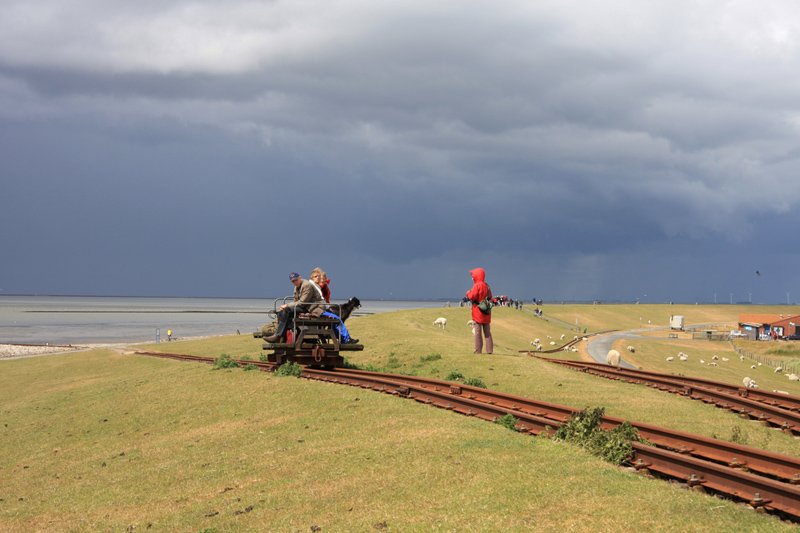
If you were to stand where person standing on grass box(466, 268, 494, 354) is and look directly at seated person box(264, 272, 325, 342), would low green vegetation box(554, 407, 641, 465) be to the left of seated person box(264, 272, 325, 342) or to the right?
left

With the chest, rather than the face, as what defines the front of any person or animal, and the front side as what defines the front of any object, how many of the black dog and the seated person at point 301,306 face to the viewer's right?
1

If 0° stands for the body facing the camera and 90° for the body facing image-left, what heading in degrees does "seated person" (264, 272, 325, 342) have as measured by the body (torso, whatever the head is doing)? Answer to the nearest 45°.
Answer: approximately 90°

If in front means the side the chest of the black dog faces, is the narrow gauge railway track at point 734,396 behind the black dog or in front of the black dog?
in front

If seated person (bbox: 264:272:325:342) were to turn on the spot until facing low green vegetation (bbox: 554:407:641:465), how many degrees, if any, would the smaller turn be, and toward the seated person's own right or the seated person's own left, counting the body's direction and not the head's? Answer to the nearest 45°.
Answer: approximately 90° to the seated person's own left

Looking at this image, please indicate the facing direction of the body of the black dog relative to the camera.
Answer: to the viewer's right

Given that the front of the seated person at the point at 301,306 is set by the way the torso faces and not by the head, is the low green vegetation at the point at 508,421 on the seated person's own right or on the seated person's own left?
on the seated person's own left

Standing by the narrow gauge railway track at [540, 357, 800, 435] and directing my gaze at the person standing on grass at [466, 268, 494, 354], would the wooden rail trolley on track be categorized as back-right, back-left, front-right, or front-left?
front-left

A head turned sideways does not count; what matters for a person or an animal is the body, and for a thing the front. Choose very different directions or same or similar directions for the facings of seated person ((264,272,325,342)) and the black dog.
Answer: very different directions

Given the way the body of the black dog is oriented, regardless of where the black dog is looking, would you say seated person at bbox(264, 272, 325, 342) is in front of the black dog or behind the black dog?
behind

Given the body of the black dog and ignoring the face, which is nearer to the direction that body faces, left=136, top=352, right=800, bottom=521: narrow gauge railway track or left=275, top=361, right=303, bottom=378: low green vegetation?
the narrow gauge railway track

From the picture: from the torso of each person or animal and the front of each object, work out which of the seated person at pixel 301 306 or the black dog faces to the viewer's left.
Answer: the seated person
